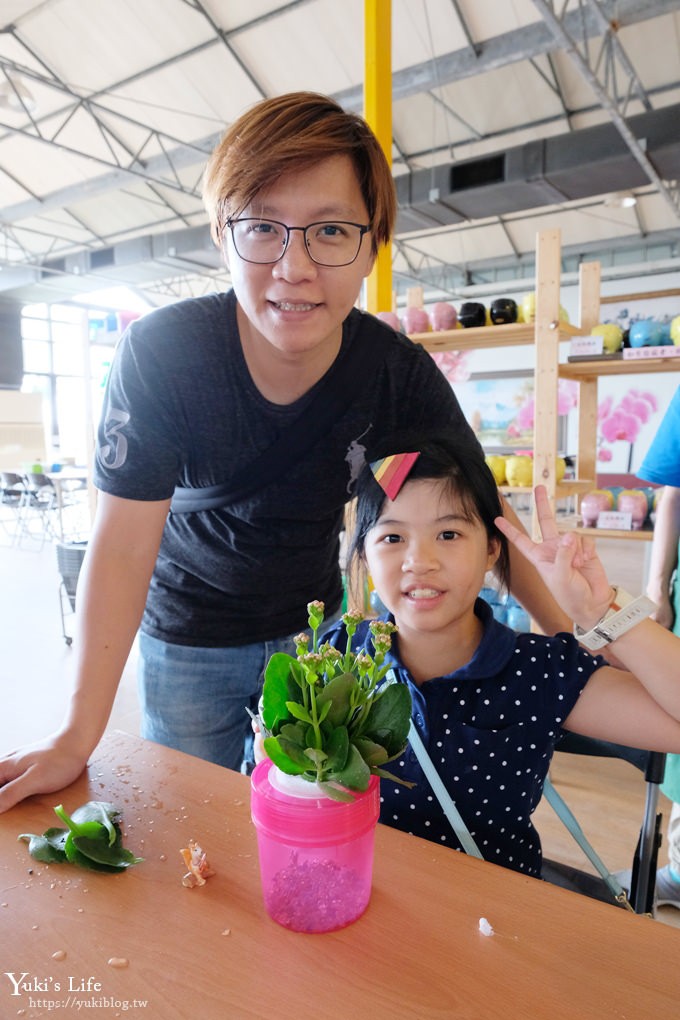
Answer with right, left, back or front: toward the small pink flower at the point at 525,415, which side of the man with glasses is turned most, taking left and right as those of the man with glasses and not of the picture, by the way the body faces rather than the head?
back

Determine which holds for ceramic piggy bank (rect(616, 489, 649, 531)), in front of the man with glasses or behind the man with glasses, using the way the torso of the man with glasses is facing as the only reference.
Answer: behind

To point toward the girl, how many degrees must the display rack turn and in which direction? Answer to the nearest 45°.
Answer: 0° — it already faces them

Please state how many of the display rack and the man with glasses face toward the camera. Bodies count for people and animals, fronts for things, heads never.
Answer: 2

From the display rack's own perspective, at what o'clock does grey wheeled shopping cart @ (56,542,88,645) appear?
The grey wheeled shopping cart is roughly at 3 o'clock from the display rack.

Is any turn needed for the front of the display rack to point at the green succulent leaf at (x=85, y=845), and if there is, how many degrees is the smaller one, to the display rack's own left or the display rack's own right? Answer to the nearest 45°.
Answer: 0° — it already faces it

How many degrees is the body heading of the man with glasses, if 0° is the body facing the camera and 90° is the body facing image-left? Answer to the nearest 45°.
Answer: approximately 0°
